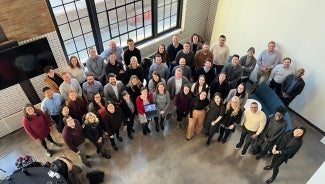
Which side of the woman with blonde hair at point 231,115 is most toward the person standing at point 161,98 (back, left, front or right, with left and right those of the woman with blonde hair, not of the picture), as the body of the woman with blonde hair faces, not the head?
right

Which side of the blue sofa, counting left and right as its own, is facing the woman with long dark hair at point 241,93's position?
front

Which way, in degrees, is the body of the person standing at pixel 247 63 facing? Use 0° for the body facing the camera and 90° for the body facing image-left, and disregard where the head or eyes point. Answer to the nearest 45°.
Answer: approximately 0°

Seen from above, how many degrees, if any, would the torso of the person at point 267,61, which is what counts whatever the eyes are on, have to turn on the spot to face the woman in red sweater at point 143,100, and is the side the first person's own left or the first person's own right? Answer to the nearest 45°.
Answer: approximately 45° to the first person's own right

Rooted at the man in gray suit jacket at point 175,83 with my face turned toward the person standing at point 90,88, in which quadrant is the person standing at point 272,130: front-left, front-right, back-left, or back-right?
back-left

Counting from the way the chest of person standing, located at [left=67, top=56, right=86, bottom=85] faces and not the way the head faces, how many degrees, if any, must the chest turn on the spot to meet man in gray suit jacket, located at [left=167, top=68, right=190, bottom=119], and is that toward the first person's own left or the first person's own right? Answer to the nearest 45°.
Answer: approximately 45° to the first person's own left

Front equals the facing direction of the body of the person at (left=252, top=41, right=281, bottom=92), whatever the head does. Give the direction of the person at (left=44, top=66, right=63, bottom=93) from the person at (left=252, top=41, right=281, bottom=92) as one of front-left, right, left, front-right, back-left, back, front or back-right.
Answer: front-right
